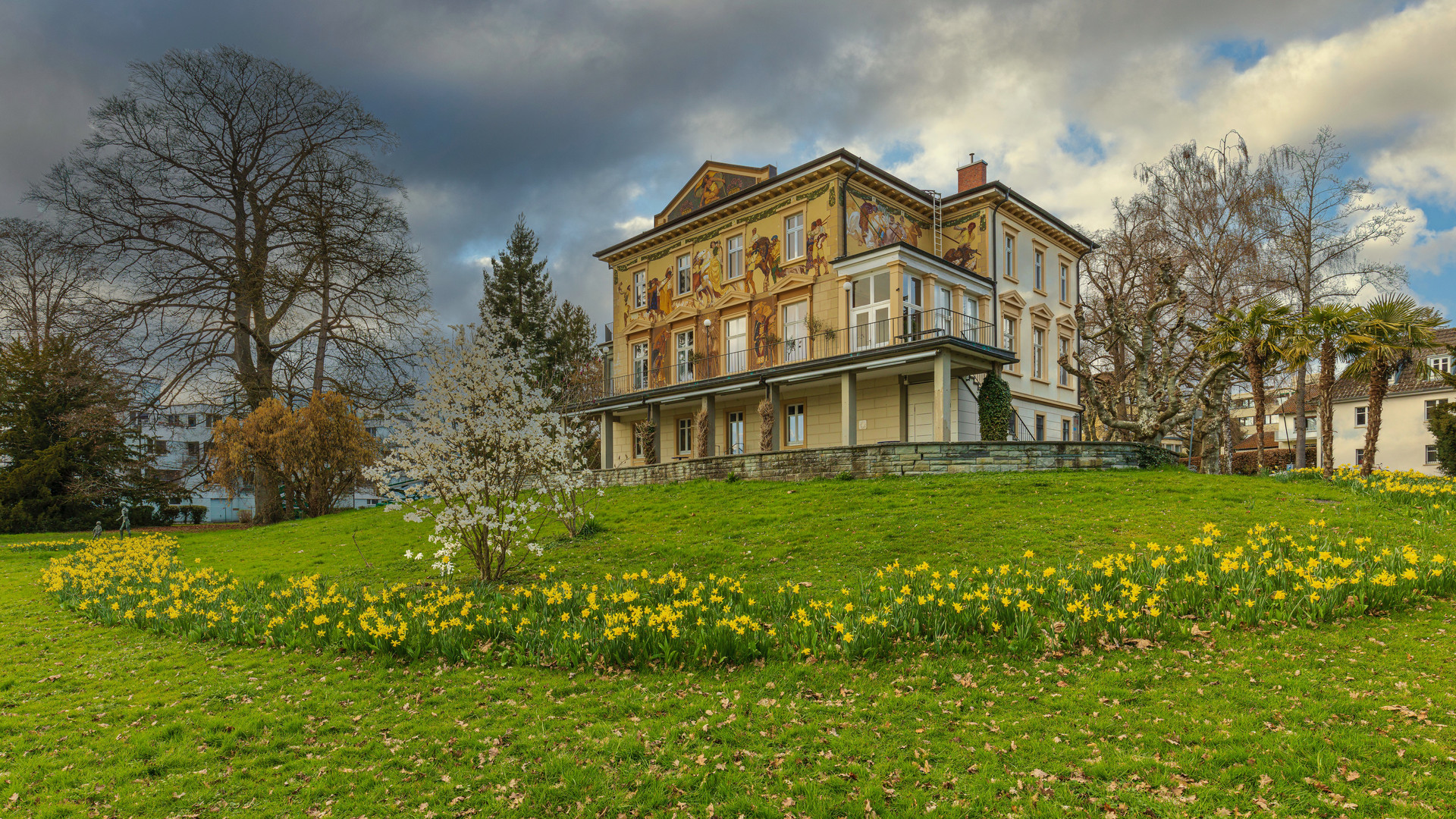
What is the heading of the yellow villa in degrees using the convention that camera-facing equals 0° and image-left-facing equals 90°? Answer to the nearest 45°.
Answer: approximately 45°

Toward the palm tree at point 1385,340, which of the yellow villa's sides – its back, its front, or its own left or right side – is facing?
left

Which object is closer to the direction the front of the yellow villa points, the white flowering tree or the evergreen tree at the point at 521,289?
the white flowering tree

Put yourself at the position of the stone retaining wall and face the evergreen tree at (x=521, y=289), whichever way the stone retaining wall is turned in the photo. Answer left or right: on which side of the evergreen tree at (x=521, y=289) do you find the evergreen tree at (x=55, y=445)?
left

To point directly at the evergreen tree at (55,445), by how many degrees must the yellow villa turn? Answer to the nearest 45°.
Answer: approximately 45° to its right

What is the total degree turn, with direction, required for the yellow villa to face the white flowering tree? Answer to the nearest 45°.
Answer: approximately 45° to its left
